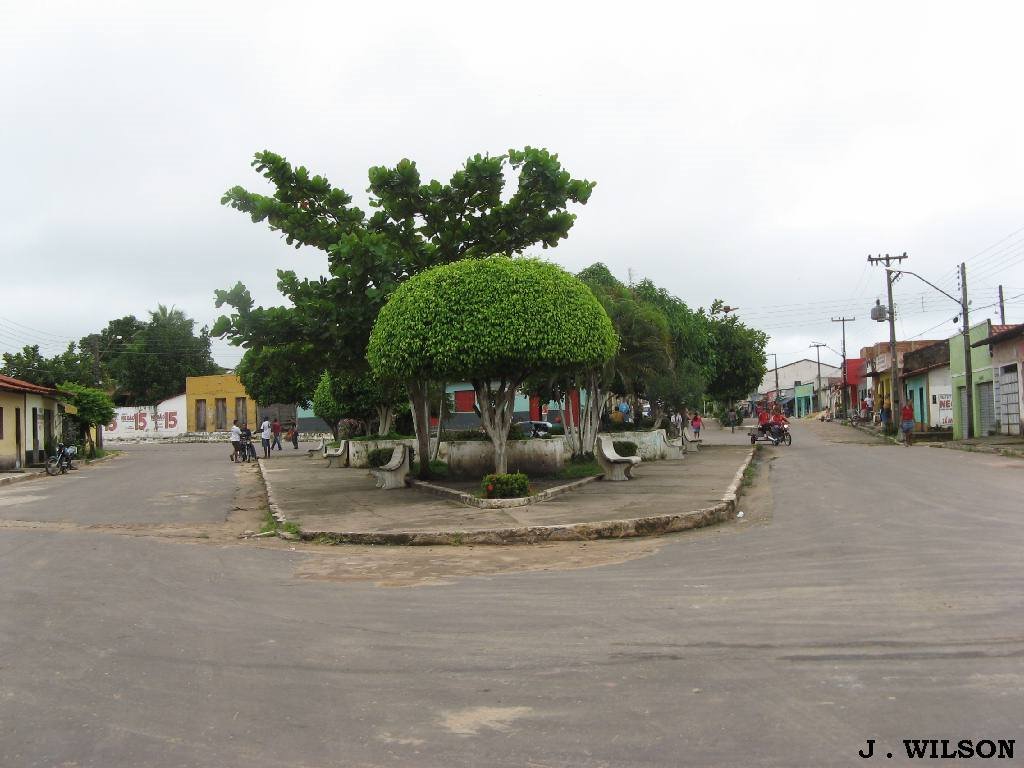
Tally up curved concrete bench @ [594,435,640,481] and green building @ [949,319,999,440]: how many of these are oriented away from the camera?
0

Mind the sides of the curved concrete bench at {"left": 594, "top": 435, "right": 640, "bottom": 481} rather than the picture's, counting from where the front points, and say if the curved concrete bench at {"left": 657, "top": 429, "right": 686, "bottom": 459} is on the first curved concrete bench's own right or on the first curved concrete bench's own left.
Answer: on the first curved concrete bench's own left

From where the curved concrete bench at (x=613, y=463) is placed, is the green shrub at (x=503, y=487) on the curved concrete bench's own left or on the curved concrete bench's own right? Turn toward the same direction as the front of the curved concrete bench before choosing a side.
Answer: on the curved concrete bench's own right

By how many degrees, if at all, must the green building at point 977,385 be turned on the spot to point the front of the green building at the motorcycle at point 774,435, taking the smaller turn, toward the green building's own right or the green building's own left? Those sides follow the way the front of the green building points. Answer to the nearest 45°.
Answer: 0° — it already faces it

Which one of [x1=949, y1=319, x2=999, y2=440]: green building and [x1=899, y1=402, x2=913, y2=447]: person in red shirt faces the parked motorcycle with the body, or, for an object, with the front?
the green building

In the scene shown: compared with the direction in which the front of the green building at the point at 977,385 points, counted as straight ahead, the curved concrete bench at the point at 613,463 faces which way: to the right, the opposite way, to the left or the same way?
the opposite way

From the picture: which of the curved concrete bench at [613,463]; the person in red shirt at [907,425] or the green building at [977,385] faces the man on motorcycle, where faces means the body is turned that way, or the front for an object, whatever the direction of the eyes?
the green building

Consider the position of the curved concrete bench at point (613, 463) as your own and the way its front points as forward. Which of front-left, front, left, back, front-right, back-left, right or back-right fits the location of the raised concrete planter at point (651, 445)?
back-left
